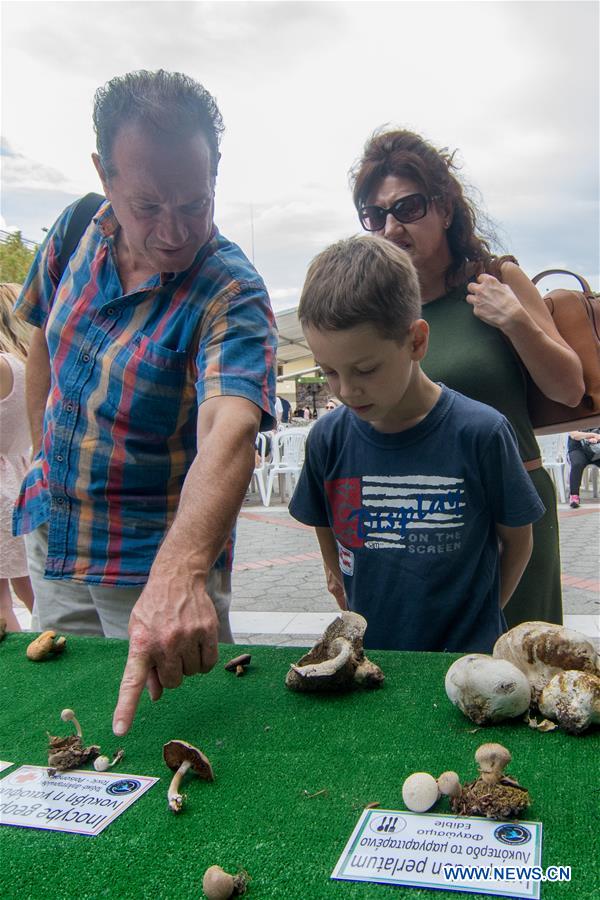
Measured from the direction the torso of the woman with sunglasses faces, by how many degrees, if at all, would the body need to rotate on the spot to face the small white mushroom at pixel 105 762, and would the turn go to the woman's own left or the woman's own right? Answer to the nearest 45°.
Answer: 0° — they already face it

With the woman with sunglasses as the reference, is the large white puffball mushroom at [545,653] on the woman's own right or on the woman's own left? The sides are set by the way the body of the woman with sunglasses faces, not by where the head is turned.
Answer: on the woman's own left

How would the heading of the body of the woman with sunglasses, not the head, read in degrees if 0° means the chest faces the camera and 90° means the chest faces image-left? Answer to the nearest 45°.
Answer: approximately 45°

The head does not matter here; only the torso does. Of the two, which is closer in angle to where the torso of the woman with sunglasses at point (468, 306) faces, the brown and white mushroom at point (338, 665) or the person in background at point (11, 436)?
the brown and white mushroom

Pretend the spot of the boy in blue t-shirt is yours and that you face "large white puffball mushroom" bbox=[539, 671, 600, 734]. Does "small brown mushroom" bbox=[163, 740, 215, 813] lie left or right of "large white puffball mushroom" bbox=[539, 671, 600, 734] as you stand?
right

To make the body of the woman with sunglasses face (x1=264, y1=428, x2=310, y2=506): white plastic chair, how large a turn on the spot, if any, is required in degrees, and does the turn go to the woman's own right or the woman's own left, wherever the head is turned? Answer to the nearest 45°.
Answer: approximately 135° to the woman's own right
